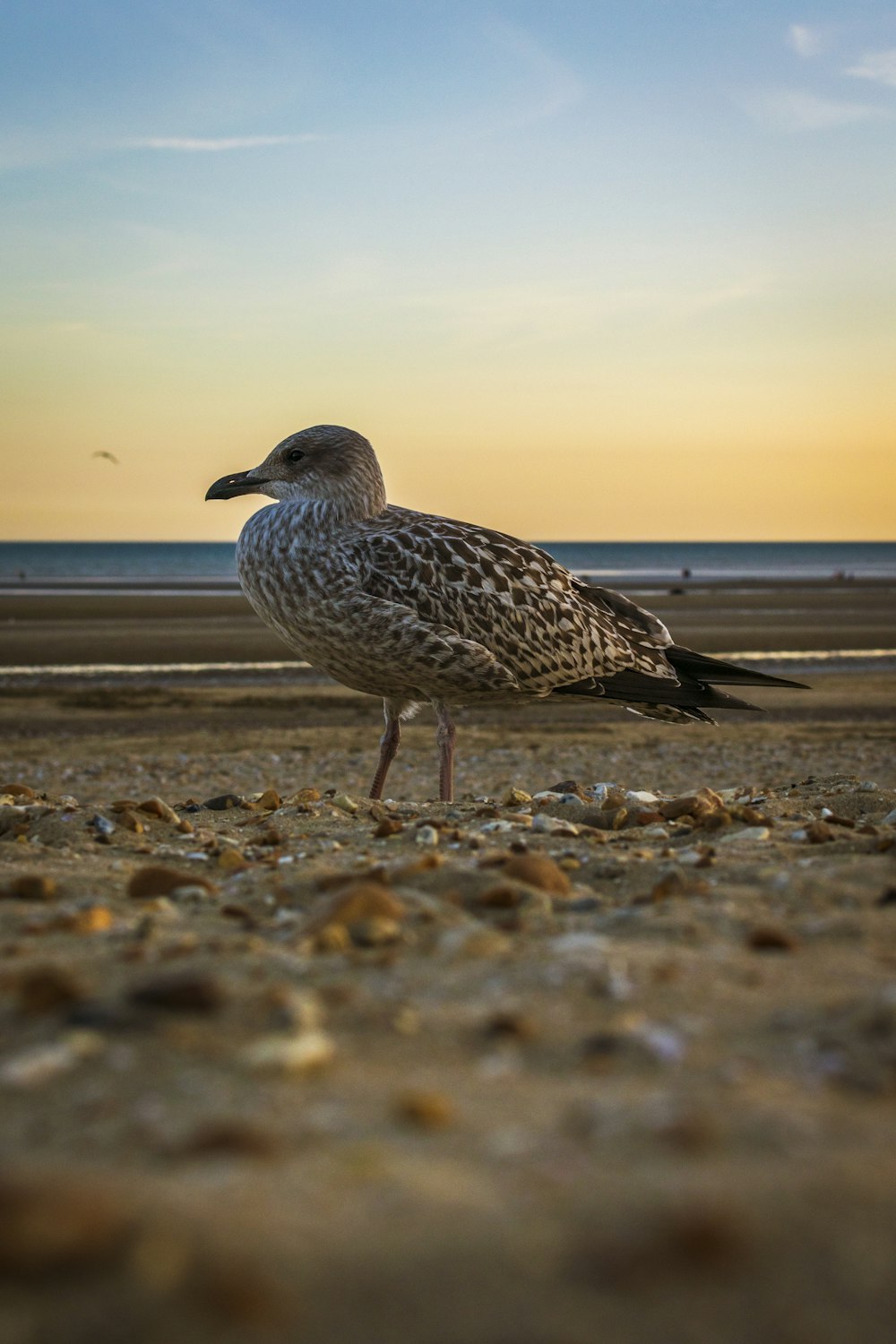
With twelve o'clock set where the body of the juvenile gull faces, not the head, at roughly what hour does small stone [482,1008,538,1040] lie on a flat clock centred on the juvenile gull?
The small stone is roughly at 9 o'clock from the juvenile gull.

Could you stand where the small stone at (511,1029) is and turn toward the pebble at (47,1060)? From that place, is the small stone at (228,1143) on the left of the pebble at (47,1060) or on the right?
left

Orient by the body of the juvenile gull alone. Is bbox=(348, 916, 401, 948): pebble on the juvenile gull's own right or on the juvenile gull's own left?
on the juvenile gull's own left

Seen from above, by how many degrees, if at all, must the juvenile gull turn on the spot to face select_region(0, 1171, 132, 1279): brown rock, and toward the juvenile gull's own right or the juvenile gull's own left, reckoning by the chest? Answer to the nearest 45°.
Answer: approximately 90° to the juvenile gull's own left

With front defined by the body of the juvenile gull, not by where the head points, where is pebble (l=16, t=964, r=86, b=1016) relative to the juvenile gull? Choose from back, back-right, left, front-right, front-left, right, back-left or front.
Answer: left

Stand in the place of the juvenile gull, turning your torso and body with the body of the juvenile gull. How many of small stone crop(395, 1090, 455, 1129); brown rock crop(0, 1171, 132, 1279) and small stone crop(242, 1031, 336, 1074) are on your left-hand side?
3

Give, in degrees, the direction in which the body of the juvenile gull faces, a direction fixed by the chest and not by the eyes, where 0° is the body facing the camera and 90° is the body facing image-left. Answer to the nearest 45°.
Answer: approximately 90°

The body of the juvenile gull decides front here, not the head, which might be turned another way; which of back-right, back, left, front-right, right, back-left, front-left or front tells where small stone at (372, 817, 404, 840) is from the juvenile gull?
left

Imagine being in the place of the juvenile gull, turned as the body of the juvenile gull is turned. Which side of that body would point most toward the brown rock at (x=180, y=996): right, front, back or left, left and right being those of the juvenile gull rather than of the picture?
left

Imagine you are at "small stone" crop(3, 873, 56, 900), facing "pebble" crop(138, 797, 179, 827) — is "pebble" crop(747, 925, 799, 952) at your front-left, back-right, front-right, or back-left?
back-right

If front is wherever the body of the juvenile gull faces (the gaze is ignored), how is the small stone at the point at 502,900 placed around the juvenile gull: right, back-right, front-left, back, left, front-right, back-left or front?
left

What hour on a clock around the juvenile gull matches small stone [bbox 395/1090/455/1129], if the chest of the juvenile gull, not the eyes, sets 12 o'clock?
The small stone is roughly at 9 o'clock from the juvenile gull.

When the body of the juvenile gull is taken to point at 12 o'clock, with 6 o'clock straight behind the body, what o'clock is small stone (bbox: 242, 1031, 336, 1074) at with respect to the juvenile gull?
The small stone is roughly at 9 o'clock from the juvenile gull.

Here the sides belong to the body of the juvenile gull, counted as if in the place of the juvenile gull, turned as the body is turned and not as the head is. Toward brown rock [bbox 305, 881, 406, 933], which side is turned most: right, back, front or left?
left
